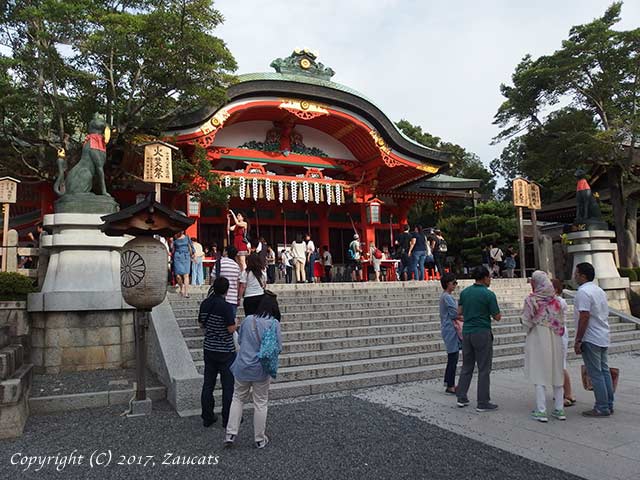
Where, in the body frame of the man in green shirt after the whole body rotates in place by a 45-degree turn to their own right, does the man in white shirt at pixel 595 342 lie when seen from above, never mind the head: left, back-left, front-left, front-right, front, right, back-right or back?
front

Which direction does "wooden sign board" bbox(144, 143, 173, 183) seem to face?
toward the camera

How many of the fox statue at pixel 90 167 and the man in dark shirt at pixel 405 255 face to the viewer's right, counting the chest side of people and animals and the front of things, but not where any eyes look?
1

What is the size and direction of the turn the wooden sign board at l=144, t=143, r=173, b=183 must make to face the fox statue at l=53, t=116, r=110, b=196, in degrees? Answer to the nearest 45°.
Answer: approximately 45° to its right

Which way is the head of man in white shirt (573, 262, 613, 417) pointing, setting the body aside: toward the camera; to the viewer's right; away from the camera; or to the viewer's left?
to the viewer's left

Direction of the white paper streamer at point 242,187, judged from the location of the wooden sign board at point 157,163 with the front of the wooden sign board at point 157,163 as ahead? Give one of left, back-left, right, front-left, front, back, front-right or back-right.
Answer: back-left

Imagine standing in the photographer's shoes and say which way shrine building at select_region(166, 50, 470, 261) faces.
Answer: facing the viewer and to the right of the viewer

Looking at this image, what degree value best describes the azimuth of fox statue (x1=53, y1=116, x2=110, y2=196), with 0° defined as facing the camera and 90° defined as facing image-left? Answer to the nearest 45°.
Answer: approximately 270°

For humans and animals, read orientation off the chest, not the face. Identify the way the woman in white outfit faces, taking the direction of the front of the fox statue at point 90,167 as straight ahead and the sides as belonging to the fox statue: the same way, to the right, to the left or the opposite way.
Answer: to the left

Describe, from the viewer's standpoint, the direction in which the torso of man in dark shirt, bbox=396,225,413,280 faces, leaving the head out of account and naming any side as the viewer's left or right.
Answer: facing away from the viewer

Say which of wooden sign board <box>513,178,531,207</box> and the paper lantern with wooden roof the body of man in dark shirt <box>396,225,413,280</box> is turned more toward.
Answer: the wooden sign board

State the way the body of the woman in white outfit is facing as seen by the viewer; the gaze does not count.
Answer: away from the camera

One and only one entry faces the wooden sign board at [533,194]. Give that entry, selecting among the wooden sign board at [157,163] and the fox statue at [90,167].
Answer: the fox statue

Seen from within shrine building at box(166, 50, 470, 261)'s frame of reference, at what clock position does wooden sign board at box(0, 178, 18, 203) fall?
The wooden sign board is roughly at 3 o'clock from the shrine building.

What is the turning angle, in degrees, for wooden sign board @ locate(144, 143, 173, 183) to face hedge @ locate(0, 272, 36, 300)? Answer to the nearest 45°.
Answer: approximately 45° to its right
